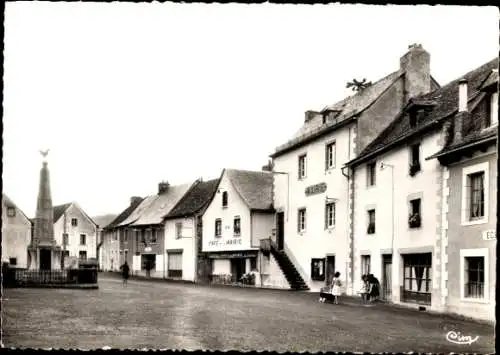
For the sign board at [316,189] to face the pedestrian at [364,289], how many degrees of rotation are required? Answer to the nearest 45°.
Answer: approximately 45° to its left

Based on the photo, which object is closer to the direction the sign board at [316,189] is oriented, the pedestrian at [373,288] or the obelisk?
the obelisk

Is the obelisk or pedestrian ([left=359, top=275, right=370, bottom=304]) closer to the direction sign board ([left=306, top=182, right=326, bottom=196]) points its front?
the obelisk

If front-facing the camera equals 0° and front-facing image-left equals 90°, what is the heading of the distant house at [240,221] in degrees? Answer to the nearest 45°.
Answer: approximately 45°

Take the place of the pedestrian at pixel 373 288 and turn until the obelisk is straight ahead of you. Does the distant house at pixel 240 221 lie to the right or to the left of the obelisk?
right

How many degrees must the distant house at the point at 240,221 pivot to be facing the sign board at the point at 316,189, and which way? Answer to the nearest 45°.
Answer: approximately 45° to its left

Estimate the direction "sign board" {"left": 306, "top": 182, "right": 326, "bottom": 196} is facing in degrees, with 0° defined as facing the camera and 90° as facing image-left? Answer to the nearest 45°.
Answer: approximately 45°
